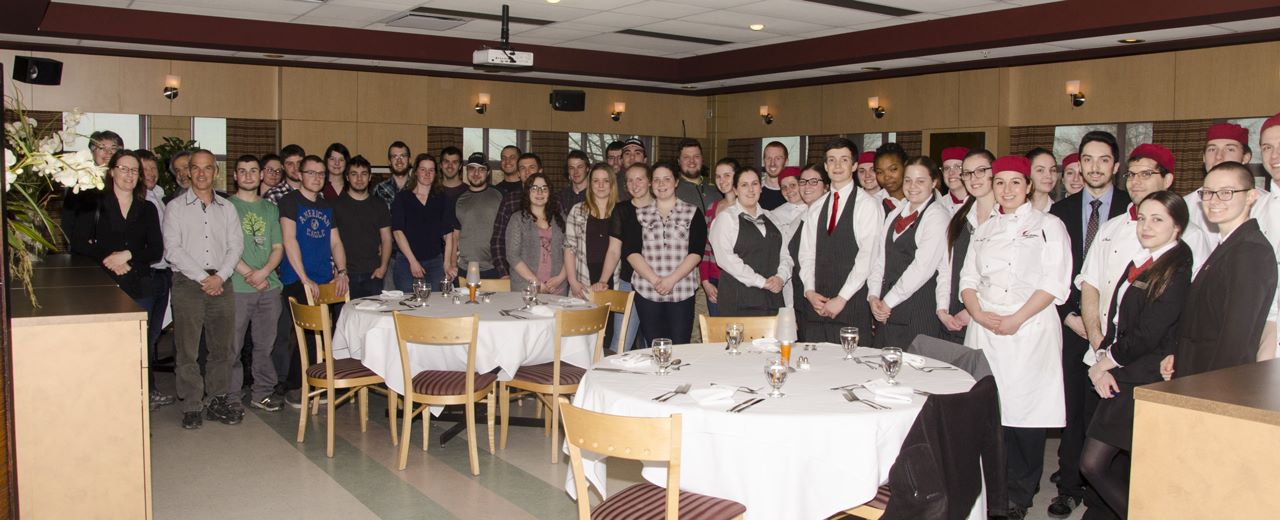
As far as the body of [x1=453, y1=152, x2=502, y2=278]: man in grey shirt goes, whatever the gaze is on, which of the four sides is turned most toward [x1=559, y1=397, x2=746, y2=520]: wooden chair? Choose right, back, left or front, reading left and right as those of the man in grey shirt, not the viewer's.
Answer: front

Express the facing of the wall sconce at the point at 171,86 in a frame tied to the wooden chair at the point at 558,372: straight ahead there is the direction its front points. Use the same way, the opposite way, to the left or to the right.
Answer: the opposite way

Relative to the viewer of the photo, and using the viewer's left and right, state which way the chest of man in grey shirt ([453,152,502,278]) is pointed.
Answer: facing the viewer

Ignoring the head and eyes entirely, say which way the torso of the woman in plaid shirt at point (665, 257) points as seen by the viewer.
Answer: toward the camera

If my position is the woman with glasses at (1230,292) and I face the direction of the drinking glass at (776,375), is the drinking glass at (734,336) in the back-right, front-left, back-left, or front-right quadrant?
front-right

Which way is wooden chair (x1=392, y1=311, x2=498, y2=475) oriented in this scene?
away from the camera

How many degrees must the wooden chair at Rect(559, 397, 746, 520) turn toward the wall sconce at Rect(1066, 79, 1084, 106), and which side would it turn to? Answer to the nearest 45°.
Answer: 0° — it already faces it

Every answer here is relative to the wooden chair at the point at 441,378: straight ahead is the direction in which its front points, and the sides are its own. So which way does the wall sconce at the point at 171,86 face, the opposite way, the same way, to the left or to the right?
the opposite way

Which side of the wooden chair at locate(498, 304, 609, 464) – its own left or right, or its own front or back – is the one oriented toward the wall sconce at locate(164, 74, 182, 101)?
front

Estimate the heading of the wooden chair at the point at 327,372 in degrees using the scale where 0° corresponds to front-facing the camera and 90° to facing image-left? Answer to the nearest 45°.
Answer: approximately 225°

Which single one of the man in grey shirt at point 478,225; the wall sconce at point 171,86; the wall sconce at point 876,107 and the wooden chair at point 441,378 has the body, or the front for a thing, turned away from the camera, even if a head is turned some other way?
the wooden chair

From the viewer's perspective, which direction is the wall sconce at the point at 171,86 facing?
toward the camera

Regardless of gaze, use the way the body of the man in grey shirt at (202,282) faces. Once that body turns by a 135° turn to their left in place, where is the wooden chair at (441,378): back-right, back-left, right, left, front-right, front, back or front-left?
right
